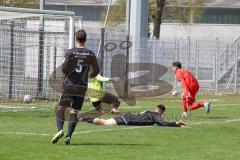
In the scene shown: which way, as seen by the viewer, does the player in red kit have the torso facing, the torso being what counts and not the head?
to the viewer's left

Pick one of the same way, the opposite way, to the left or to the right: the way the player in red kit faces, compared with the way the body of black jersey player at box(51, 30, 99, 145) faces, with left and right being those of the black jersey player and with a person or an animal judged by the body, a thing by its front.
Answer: to the left

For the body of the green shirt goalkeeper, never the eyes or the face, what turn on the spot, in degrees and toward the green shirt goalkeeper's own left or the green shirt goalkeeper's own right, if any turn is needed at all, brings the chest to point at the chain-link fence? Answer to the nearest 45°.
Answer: approximately 90° to the green shirt goalkeeper's own left

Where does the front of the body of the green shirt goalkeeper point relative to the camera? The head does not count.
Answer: to the viewer's right

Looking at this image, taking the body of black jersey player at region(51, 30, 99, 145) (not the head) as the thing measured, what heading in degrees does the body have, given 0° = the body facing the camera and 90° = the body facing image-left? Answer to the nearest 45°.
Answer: approximately 180°

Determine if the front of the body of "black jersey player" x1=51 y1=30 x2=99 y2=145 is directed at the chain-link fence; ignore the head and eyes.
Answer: yes

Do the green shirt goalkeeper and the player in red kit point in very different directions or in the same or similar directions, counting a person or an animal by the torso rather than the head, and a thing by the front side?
very different directions
